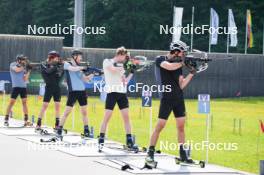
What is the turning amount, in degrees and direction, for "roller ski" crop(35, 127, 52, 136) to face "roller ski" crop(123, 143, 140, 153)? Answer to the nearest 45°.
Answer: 0° — it already faces it

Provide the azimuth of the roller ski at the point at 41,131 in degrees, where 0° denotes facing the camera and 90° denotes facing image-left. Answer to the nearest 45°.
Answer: approximately 315°

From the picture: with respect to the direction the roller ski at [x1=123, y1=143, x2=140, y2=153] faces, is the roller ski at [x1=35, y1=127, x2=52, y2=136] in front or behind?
behind

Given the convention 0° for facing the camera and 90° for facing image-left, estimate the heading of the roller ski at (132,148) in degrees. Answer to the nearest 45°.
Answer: approximately 315°
